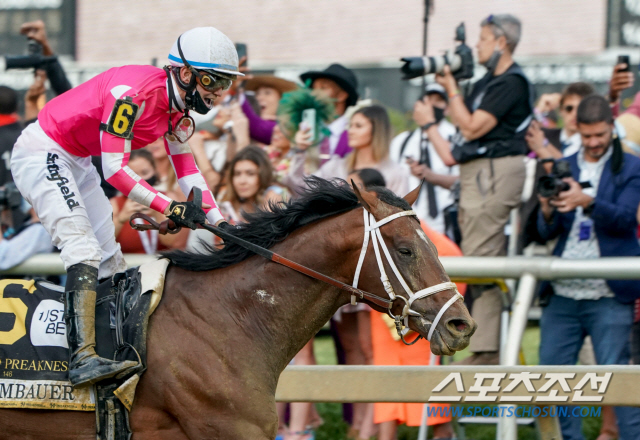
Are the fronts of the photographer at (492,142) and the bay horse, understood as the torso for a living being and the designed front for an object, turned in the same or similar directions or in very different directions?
very different directions

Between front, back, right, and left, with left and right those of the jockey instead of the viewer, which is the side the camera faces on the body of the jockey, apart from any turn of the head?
right

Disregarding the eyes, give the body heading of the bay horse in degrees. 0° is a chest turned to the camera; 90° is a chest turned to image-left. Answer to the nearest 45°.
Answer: approximately 270°

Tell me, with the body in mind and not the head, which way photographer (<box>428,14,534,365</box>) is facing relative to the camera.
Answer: to the viewer's left

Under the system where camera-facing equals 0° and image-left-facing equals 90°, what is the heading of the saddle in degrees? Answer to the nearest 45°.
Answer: approximately 270°

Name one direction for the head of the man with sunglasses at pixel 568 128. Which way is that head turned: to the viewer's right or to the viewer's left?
to the viewer's left
